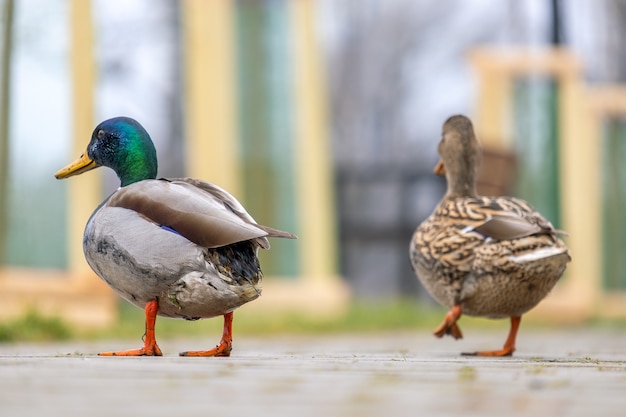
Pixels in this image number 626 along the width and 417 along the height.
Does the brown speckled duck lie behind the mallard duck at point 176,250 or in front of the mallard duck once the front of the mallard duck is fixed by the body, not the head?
behind

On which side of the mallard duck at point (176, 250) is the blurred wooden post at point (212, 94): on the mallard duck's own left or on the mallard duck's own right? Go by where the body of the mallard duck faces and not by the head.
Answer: on the mallard duck's own right

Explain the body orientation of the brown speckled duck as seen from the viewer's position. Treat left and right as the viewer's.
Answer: facing away from the viewer and to the left of the viewer

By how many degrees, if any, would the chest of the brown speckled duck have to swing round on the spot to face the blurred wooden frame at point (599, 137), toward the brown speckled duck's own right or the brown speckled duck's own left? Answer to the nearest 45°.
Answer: approximately 45° to the brown speckled duck's own right

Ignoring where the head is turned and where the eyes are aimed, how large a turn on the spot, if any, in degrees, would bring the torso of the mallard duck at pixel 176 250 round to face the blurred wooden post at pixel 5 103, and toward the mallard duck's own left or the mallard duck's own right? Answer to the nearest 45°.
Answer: approximately 90° to the mallard duck's own right

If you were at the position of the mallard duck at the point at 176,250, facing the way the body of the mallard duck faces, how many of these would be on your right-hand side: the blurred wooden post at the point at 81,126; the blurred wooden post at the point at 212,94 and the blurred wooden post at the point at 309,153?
3

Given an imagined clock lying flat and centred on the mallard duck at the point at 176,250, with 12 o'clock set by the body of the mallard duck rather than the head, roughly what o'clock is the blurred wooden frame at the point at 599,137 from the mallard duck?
The blurred wooden frame is roughly at 4 o'clock from the mallard duck.

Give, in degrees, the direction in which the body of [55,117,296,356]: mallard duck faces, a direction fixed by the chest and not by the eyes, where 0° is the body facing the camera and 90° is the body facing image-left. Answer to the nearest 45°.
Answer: approximately 90°

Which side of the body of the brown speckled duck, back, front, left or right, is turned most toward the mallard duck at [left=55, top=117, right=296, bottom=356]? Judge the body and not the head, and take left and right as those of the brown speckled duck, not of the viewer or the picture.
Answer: left
